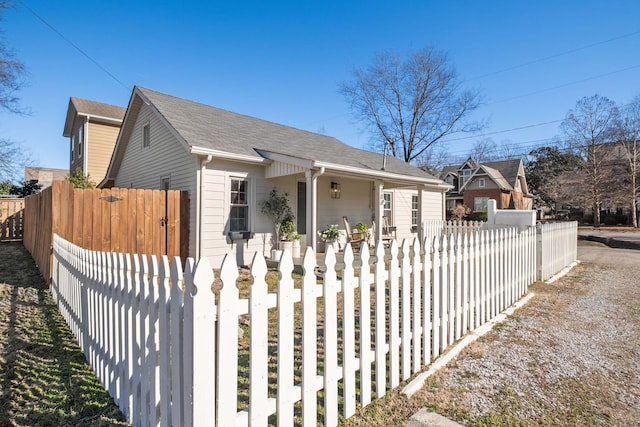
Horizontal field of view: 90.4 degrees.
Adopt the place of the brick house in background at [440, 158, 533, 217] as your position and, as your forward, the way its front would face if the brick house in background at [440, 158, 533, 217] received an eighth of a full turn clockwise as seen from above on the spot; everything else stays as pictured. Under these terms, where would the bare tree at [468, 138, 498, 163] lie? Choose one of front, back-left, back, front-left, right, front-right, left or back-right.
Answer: right

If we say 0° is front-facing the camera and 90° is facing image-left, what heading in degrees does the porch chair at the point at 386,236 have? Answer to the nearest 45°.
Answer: approximately 315°

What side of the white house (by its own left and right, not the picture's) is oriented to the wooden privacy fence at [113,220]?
right

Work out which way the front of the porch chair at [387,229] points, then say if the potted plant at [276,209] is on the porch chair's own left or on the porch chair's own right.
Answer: on the porch chair's own right

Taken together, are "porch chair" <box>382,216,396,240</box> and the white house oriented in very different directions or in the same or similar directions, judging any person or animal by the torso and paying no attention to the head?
same or similar directions

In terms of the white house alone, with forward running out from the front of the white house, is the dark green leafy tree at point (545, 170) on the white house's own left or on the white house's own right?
on the white house's own left

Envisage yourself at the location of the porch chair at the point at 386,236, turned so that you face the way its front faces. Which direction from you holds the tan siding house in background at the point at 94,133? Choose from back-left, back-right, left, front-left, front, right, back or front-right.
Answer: back-right

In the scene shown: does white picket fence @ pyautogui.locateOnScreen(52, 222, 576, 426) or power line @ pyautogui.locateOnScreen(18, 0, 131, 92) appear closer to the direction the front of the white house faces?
the white picket fence

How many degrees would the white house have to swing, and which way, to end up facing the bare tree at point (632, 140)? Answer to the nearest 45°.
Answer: approximately 90° to its left

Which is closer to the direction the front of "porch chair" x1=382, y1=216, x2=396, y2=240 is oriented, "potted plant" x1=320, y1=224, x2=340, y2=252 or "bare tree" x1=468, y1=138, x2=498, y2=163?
the potted plant

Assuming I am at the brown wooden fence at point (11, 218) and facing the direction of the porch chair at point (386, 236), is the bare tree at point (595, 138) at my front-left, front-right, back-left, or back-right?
front-left

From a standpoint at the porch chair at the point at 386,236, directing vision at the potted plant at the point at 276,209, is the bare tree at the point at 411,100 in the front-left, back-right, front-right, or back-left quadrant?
back-right

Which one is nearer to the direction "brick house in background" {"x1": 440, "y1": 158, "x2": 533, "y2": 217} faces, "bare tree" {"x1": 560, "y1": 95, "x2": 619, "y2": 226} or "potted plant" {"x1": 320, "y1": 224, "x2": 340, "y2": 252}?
the potted plant

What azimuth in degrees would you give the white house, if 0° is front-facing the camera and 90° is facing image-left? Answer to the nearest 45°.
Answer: approximately 315°

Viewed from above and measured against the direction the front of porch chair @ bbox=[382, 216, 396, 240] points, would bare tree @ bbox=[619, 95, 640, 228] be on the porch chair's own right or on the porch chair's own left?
on the porch chair's own left

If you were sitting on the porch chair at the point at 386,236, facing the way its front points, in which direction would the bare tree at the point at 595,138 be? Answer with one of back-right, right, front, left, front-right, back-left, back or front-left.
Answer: left

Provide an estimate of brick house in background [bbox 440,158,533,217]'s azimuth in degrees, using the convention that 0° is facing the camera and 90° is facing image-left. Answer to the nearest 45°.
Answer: approximately 45°

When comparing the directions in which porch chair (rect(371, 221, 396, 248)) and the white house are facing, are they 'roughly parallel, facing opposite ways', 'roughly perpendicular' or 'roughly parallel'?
roughly parallel
